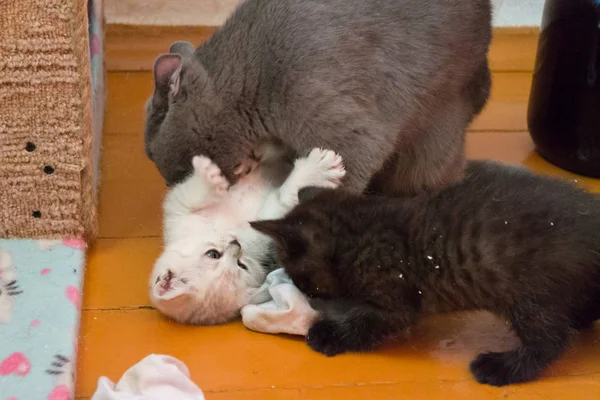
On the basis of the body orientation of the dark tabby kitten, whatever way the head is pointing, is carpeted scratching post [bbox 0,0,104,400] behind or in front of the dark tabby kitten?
in front

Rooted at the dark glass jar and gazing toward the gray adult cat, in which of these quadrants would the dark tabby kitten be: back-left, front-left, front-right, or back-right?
front-left

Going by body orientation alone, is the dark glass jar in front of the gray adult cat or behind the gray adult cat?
behind

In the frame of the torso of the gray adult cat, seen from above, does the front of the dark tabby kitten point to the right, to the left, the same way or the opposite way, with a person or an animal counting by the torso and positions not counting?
the same way

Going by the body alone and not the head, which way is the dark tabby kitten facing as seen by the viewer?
to the viewer's left

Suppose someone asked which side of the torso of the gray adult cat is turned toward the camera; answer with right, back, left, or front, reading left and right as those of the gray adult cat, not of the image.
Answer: left
